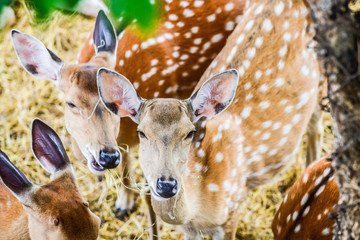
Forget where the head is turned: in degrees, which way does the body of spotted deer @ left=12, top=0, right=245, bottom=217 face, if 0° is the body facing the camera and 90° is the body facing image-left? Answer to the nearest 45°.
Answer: approximately 45°

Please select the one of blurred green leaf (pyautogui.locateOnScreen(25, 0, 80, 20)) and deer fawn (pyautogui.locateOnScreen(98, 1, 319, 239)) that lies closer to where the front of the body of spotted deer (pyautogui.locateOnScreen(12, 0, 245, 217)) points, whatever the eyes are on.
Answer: the blurred green leaf

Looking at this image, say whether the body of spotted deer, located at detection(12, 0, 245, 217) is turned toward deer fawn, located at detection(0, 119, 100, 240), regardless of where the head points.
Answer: yes
